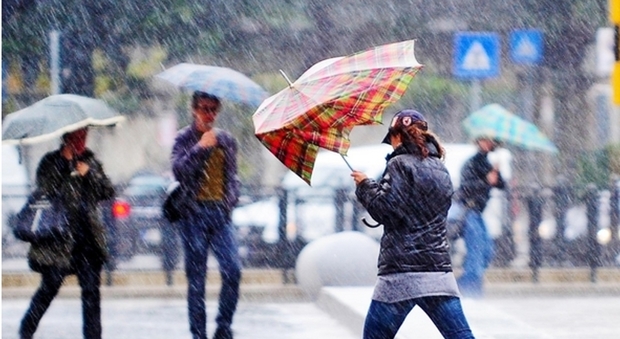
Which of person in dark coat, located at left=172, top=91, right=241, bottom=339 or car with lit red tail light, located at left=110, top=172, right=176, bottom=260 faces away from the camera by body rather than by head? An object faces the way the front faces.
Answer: the car with lit red tail light

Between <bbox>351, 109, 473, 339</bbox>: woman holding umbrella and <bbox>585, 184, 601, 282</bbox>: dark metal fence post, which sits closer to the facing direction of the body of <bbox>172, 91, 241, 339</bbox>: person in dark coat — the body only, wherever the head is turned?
the woman holding umbrella

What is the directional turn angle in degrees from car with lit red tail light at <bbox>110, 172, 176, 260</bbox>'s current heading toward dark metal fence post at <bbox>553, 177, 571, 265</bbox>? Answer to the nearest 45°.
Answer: approximately 90° to its right

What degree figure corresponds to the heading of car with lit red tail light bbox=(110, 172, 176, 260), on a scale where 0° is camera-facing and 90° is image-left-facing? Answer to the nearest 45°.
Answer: approximately 180°

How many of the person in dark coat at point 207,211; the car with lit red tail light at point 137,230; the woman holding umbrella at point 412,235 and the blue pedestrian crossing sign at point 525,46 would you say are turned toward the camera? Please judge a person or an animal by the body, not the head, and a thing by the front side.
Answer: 2

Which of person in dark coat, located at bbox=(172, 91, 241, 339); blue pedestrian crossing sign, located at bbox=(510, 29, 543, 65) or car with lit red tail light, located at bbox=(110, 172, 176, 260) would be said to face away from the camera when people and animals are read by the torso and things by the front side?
the car with lit red tail light

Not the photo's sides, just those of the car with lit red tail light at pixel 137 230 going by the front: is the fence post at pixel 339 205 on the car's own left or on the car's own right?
on the car's own right

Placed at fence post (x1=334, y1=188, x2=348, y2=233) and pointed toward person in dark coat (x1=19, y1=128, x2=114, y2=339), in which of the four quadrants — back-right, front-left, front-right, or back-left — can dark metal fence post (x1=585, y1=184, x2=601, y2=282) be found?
back-left

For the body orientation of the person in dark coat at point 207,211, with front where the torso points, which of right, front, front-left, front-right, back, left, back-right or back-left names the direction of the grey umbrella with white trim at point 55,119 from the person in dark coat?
right

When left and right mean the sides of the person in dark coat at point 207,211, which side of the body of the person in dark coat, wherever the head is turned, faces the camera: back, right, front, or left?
front

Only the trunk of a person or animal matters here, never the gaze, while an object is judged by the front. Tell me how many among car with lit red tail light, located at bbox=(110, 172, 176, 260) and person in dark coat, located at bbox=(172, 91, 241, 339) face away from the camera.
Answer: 1

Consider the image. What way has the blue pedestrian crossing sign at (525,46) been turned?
toward the camera

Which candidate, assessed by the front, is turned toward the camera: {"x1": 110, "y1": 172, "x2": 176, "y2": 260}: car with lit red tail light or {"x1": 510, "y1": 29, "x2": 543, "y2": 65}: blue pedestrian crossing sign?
the blue pedestrian crossing sign
